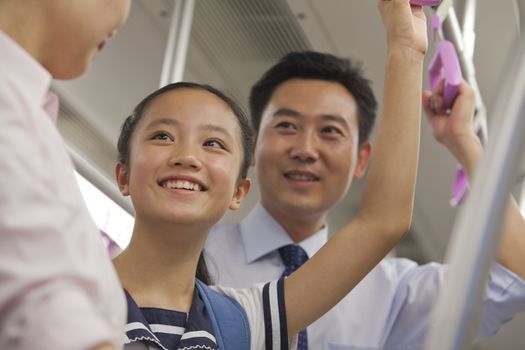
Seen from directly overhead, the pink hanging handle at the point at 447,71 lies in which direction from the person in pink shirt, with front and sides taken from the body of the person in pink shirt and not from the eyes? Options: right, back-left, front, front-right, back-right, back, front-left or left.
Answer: front-left

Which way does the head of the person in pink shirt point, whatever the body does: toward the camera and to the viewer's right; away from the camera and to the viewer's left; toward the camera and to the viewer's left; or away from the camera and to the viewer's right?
away from the camera and to the viewer's right

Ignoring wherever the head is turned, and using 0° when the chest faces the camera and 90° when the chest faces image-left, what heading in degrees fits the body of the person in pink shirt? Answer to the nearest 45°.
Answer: approximately 270°

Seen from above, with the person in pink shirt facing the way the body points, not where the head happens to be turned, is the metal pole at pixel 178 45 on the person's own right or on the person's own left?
on the person's own left

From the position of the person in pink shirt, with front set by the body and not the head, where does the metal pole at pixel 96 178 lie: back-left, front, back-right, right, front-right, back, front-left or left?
left

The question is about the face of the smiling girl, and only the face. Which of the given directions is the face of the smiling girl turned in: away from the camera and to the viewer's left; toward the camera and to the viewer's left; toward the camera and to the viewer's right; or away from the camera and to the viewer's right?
toward the camera and to the viewer's left

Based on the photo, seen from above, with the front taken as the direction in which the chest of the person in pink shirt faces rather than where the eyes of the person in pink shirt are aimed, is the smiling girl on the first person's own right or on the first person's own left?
on the first person's own left
